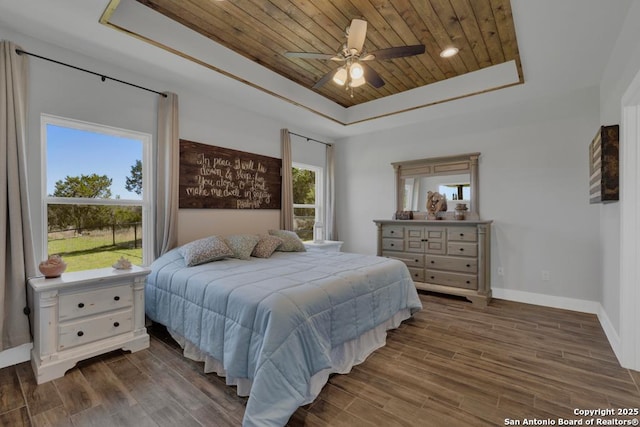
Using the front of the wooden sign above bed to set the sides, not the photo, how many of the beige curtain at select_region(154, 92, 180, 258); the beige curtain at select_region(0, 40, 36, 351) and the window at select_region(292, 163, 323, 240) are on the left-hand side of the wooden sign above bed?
1

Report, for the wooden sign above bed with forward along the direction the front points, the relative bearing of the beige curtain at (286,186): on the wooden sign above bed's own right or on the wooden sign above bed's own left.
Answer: on the wooden sign above bed's own left

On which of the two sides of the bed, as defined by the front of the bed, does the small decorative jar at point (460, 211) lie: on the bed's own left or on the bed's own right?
on the bed's own left

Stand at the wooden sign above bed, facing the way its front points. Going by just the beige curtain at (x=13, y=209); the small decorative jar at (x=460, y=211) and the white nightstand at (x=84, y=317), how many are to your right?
2

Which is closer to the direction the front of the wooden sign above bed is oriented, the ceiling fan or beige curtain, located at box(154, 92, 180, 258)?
the ceiling fan

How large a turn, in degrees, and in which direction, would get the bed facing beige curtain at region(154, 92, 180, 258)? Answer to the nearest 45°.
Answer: approximately 180°

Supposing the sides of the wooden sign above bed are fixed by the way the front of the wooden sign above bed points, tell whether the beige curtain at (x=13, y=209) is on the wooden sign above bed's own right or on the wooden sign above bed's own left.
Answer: on the wooden sign above bed's own right

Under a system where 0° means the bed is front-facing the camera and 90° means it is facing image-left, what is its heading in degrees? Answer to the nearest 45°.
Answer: approximately 315°

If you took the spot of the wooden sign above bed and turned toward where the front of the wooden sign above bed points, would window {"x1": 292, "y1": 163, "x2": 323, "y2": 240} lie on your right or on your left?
on your left

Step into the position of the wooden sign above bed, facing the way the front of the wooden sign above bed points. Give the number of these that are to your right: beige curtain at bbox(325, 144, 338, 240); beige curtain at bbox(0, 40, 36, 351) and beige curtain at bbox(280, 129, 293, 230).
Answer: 1

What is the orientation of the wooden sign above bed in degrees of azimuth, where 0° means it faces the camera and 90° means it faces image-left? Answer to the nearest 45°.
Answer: approximately 315°

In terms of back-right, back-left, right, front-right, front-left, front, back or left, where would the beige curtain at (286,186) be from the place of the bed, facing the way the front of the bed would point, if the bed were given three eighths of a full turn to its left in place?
front

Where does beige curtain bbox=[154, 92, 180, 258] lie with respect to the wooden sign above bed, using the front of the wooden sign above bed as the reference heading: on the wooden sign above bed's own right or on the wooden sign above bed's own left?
on the wooden sign above bed's own right
